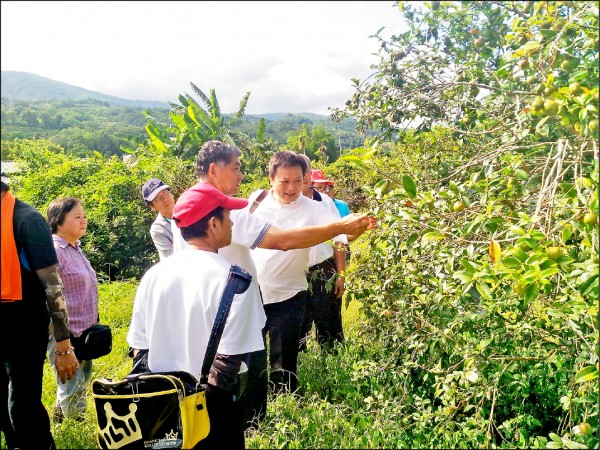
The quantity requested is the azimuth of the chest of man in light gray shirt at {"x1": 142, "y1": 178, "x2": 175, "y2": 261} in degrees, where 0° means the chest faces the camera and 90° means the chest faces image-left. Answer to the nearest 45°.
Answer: approximately 315°

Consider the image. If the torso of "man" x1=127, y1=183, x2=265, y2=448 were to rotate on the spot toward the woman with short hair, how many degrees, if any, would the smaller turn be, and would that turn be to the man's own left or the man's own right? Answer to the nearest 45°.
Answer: approximately 90° to the man's own left

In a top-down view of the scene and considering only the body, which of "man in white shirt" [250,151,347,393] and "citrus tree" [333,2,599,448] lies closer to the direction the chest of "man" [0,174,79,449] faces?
the man in white shirt

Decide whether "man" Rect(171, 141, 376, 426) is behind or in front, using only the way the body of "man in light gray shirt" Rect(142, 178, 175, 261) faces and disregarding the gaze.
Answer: in front

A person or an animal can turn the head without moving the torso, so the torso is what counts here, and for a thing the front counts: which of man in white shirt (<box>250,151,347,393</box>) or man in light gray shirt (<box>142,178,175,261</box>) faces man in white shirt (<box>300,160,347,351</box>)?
man in light gray shirt (<box>142,178,175,261</box>)

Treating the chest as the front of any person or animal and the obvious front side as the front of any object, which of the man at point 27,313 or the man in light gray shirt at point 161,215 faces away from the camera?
the man

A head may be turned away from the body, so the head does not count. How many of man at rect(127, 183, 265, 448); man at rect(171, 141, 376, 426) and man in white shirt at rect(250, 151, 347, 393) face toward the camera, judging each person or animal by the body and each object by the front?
1

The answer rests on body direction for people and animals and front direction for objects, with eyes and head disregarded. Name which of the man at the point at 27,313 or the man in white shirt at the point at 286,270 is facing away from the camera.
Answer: the man

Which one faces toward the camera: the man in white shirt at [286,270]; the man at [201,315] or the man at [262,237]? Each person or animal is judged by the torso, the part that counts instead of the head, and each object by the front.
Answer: the man in white shirt

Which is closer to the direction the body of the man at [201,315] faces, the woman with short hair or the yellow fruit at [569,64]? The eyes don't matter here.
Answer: the yellow fruit

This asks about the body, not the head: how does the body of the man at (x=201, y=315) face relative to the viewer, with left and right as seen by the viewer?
facing away from the viewer and to the right of the viewer
